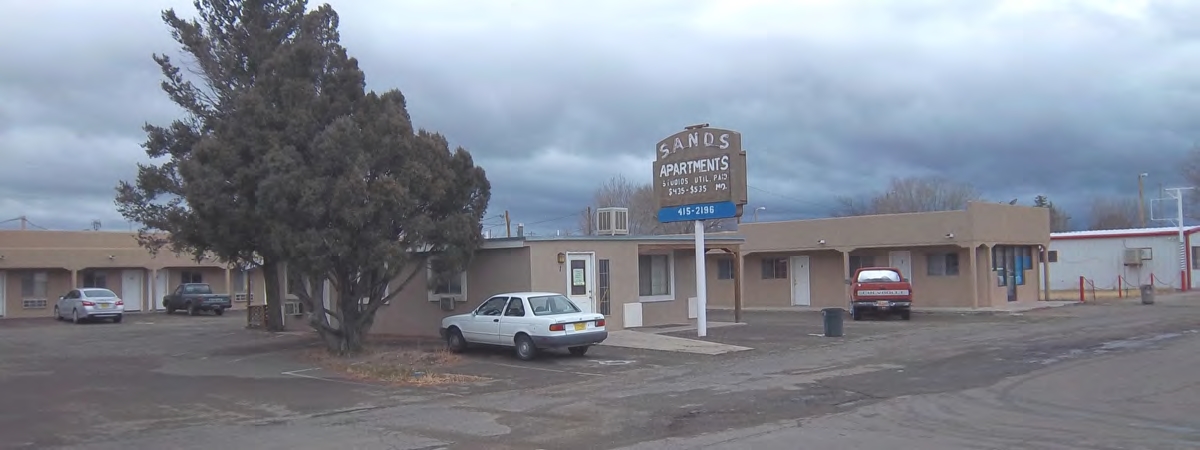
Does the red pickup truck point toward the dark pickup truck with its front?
no

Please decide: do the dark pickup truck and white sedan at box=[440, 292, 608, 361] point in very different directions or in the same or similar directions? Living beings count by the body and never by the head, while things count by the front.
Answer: same or similar directions

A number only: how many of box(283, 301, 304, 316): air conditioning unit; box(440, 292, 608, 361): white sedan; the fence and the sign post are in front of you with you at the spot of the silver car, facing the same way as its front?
0

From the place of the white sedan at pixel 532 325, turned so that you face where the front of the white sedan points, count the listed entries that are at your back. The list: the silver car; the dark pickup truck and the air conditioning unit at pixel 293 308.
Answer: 0

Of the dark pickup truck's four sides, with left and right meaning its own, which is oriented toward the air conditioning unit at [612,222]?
back
